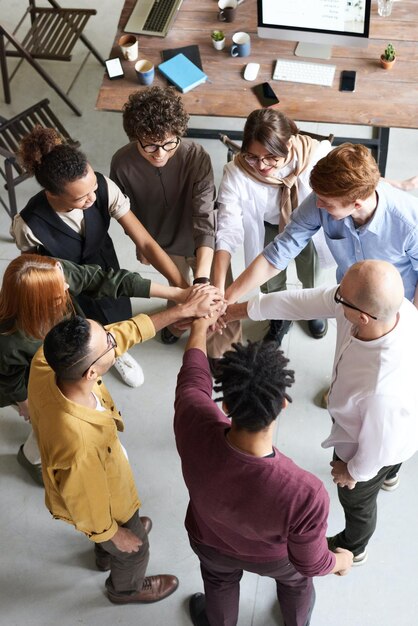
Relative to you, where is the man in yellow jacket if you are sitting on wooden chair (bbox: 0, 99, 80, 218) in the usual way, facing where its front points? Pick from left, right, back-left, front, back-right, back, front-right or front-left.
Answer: front-right

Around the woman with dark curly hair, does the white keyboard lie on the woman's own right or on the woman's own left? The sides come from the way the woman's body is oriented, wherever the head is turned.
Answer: on the woman's own left

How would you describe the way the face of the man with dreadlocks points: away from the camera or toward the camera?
away from the camera

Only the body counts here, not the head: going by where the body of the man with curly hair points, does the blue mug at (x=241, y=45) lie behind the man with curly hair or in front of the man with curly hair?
behind

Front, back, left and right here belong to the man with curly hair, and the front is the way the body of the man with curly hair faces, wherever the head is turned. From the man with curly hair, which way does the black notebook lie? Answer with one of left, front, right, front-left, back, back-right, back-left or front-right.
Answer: back

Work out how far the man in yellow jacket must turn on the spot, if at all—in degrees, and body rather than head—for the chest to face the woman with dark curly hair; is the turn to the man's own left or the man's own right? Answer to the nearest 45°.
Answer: approximately 90° to the man's own left

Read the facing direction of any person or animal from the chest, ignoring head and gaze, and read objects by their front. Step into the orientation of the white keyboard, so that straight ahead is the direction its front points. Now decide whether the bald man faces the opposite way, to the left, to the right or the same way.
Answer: to the right

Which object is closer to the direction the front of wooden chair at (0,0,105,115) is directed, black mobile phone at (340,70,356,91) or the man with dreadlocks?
the black mobile phone

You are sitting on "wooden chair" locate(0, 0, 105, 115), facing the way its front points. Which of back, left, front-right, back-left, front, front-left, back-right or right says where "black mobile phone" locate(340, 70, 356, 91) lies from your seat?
front-right

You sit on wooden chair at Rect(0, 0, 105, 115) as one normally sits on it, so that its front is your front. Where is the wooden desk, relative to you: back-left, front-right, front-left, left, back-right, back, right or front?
front-right

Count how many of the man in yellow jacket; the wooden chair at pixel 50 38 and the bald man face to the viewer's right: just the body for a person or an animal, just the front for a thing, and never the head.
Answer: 2
